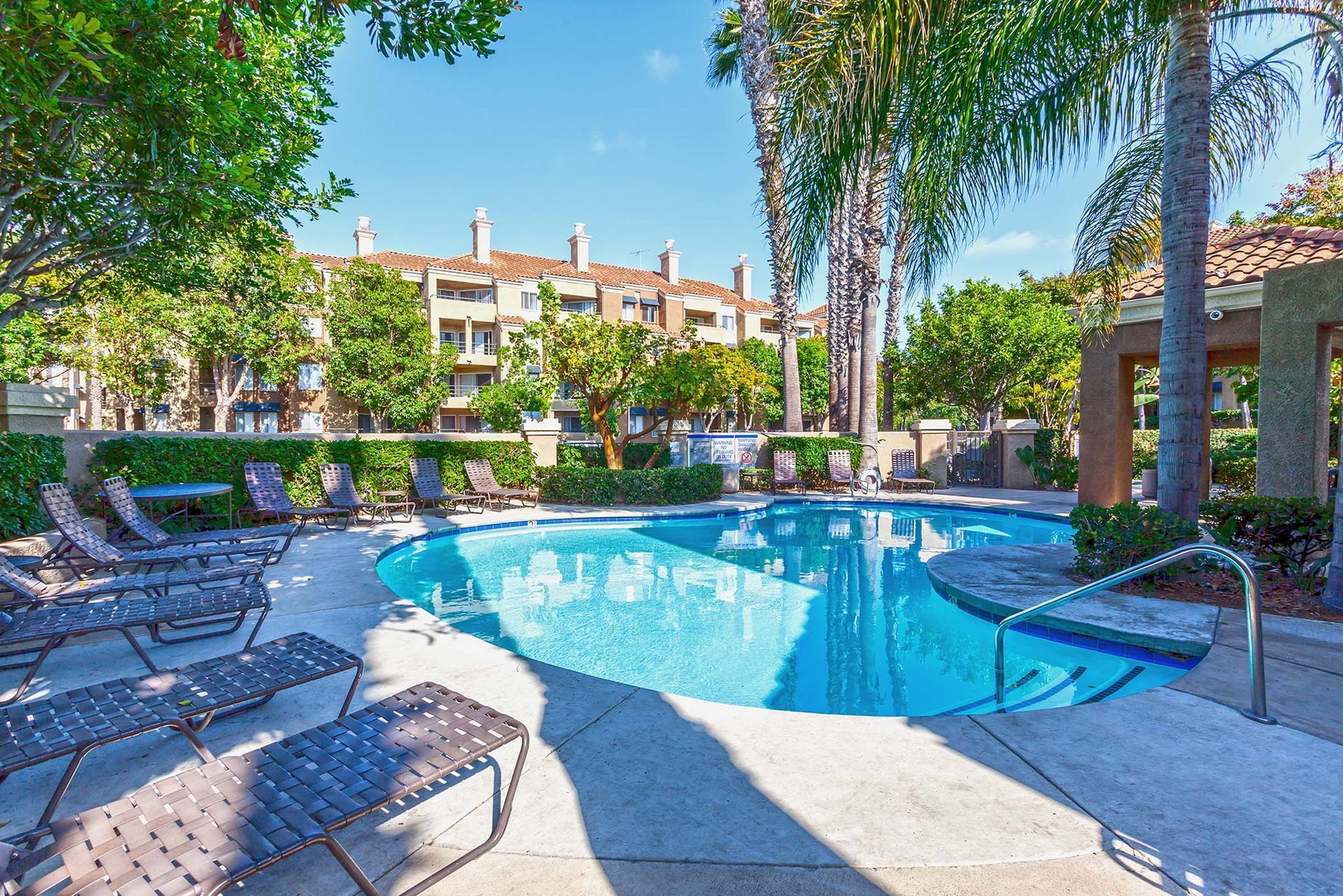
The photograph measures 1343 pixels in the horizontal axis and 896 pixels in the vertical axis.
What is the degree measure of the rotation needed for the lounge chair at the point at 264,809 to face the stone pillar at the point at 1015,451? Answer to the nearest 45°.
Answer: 0° — it already faces it

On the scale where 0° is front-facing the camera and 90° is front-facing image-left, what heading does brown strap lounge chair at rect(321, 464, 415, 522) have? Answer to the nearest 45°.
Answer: approximately 315°

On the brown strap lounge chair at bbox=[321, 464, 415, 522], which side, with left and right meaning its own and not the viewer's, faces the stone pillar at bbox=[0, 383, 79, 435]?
right

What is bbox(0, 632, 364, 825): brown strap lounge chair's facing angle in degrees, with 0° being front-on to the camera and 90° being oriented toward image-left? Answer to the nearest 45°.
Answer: approximately 225°

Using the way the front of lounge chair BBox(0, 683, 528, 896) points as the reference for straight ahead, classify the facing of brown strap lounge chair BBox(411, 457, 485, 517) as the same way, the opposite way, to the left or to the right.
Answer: to the right

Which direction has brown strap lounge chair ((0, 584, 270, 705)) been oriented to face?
to the viewer's right

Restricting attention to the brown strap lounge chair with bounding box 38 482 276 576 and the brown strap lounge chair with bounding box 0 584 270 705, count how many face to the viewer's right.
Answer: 2

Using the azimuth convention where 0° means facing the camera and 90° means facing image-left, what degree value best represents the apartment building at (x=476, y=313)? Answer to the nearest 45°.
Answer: approximately 315°

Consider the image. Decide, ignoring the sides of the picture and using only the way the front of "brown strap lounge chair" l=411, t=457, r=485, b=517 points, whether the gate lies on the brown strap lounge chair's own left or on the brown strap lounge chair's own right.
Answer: on the brown strap lounge chair's own left

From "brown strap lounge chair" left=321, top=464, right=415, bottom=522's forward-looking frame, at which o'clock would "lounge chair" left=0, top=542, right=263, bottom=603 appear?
The lounge chair is roughly at 2 o'clock from the brown strap lounge chair.

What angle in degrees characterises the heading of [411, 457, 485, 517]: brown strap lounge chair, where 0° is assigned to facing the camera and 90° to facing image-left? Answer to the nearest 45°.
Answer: approximately 315°

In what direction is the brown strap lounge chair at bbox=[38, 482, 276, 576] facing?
to the viewer's right

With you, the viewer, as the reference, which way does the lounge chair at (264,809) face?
facing away from the viewer and to the right of the viewer
